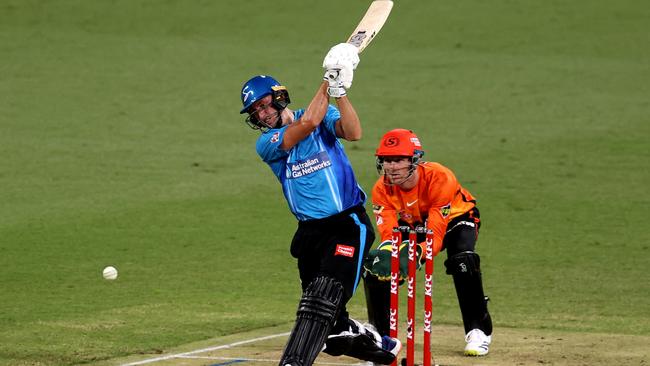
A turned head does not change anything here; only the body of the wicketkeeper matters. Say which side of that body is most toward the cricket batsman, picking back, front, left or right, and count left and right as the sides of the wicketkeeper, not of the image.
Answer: front

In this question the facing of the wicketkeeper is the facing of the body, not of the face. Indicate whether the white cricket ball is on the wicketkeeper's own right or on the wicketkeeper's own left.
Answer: on the wicketkeeper's own right
